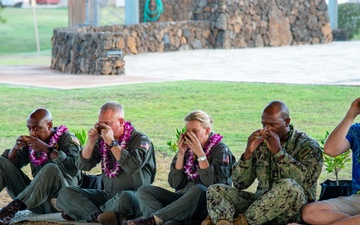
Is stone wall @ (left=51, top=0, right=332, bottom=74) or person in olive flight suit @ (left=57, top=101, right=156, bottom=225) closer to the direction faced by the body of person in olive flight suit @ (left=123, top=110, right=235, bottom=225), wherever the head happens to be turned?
the person in olive flight suit

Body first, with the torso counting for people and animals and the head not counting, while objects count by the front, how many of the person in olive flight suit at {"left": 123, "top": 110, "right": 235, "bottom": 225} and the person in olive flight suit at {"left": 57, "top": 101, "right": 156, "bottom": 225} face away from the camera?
0

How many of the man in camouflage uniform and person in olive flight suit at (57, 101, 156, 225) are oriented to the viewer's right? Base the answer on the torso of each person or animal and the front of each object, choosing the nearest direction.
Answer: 0

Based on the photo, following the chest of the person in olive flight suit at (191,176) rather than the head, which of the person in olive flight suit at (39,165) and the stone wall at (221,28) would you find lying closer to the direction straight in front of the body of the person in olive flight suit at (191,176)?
the person in olive flight suit

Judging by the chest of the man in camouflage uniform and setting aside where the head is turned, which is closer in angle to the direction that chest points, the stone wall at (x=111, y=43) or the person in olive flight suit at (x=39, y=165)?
the person in olive flight suit

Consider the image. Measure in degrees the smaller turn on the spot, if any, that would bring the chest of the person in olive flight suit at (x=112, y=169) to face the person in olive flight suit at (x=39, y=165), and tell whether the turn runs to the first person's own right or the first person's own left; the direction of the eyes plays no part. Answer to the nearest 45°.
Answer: approximately 90° to the first person's own right

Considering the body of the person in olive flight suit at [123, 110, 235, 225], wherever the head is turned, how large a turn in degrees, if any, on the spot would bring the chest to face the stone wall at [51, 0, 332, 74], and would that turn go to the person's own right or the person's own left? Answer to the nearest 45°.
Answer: approximately 135° to the person's own right

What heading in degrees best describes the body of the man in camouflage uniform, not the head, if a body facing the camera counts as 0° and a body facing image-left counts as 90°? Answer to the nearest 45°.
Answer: approximately 45°

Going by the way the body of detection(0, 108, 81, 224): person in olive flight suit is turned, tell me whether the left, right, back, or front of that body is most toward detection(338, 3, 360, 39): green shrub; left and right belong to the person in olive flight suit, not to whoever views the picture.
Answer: back

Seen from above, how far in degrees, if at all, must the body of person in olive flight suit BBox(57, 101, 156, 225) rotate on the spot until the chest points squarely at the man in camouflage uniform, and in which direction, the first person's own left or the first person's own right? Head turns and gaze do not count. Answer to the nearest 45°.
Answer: approximately 90° to the first person's own left

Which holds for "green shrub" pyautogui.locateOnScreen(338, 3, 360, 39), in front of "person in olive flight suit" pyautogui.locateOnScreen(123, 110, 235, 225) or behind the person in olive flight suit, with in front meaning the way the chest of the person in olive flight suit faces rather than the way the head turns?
behind

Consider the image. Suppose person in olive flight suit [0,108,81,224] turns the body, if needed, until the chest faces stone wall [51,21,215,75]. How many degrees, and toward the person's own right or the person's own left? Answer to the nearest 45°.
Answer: approximately 135° to the person's own right

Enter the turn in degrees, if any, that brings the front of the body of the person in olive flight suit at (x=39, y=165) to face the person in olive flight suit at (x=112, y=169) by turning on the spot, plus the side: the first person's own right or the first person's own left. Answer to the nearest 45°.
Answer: approximately 90° to the first person's own left

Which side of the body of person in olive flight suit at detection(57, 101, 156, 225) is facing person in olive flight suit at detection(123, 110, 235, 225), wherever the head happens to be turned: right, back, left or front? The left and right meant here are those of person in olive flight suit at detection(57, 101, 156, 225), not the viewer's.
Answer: left
